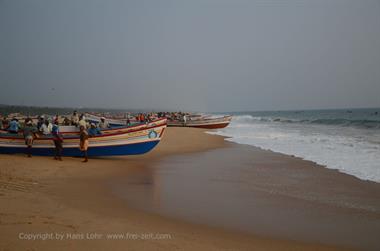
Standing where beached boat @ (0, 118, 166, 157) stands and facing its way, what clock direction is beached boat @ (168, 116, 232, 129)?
beached boat @ (168, 116, 232, 129) is roughly at 10 o'clock from beached boat @ (0, 118, 166, 157).

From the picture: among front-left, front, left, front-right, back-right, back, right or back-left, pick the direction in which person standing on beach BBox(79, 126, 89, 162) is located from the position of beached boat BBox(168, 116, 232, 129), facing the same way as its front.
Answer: right

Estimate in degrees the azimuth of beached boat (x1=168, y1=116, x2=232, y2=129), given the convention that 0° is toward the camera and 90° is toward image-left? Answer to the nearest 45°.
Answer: approximately 270°

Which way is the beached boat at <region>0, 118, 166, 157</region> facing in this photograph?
to the viewer's right

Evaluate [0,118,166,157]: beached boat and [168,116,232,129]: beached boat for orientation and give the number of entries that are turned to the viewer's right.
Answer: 2

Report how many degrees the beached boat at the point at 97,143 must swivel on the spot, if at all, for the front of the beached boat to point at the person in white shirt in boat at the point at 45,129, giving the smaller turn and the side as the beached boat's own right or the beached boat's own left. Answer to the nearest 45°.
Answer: approximately 135° to the beached boat's own left

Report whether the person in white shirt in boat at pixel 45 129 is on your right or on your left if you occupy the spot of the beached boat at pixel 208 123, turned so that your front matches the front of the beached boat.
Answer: on your right

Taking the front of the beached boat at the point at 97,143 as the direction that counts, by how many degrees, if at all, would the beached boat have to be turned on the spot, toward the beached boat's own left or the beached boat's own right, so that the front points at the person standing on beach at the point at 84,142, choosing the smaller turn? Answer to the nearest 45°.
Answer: approximately 135° to the beached boat's own right
